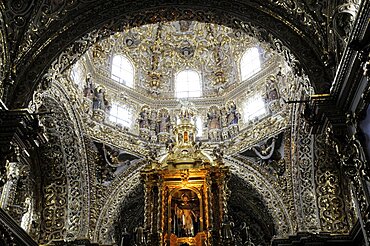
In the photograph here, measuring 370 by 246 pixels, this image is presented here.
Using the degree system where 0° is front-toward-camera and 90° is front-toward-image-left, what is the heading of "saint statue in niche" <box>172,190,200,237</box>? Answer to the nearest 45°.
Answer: approximately 0°
